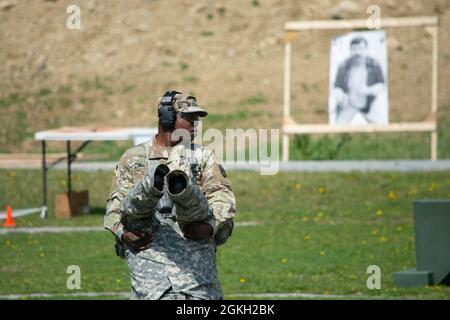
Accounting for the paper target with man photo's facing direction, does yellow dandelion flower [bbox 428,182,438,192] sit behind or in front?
in front

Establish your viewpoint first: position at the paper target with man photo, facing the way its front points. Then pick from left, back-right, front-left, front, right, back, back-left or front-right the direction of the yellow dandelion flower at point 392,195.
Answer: front

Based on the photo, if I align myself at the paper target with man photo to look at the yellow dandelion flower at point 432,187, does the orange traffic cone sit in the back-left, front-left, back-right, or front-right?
front-right

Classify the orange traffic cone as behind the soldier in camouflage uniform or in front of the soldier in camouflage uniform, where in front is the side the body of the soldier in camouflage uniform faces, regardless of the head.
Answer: behind

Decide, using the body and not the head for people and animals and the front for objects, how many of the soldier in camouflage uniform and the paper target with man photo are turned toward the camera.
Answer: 2

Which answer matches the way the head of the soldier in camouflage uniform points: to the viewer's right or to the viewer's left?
to the viewer's right

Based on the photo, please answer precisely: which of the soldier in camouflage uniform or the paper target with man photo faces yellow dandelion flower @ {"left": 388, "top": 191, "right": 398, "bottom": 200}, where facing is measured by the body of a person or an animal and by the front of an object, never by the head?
the paper target with man photo

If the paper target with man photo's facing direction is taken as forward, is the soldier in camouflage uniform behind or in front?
in front

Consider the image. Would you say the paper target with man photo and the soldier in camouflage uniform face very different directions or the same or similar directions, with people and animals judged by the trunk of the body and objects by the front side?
same or similar directions

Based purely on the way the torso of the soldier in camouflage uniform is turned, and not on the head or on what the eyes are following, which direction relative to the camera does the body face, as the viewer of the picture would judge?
toward the camera

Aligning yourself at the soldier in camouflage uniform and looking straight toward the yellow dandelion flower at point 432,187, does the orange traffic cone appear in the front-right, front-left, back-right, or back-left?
front-left
